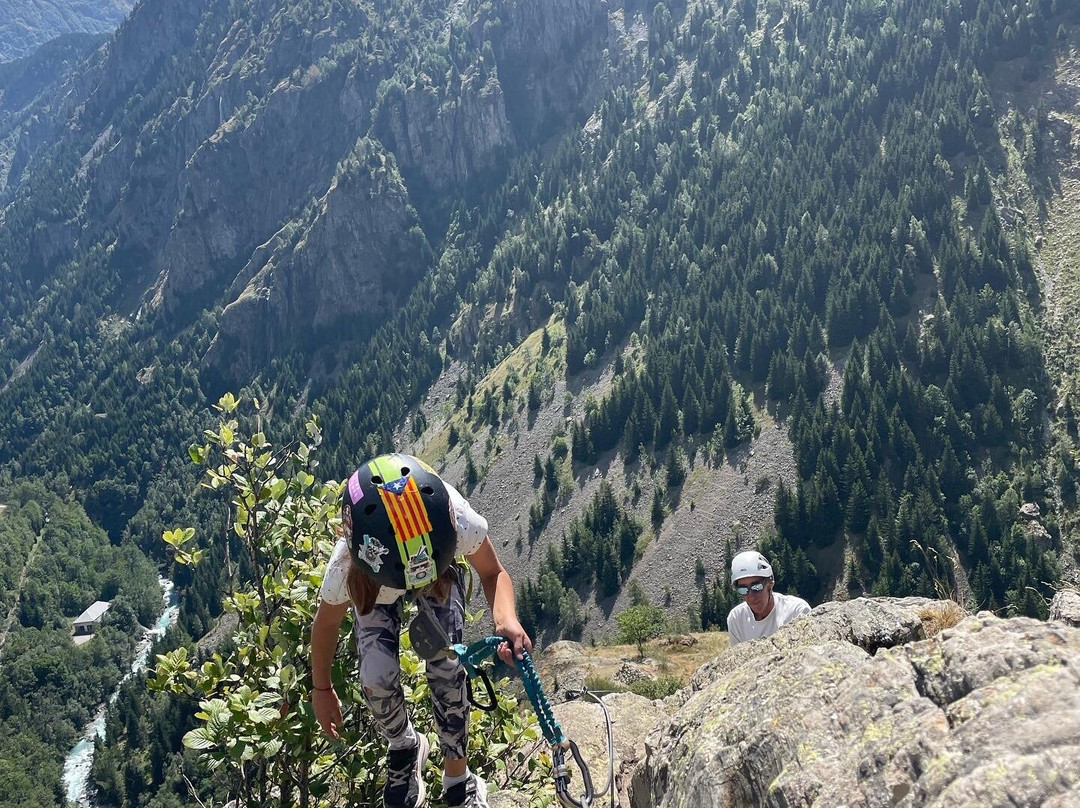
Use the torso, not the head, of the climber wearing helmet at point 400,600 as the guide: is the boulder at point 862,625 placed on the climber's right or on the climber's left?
on the climber's left

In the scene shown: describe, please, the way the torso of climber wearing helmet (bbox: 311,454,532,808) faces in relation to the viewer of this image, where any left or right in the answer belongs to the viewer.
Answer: facing the viewer

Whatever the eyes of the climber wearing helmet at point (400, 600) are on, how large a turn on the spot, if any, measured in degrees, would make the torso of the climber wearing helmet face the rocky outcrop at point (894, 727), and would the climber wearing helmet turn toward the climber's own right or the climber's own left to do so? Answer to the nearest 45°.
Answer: approximately 45° to the climber's own left
